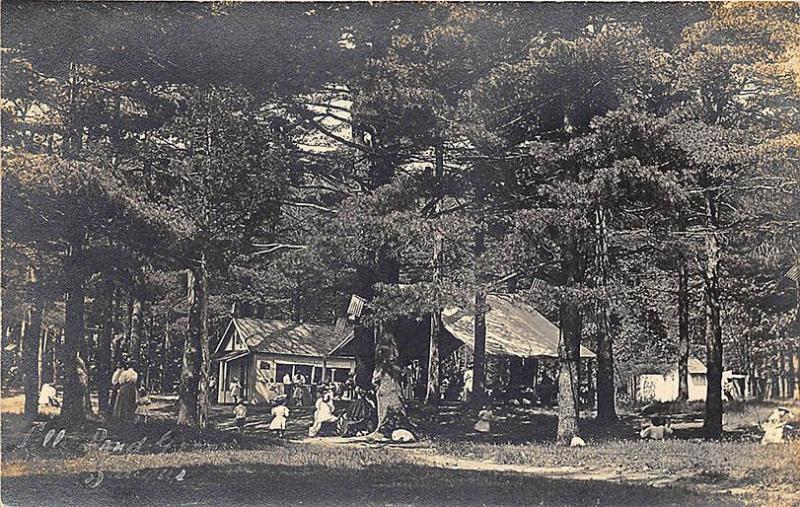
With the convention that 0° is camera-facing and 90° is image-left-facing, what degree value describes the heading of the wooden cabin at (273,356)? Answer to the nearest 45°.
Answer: approximately 45°

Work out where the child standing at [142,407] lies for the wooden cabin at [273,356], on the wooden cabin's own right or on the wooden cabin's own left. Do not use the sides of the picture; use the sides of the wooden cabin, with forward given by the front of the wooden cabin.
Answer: on the wooden cabin's own right
